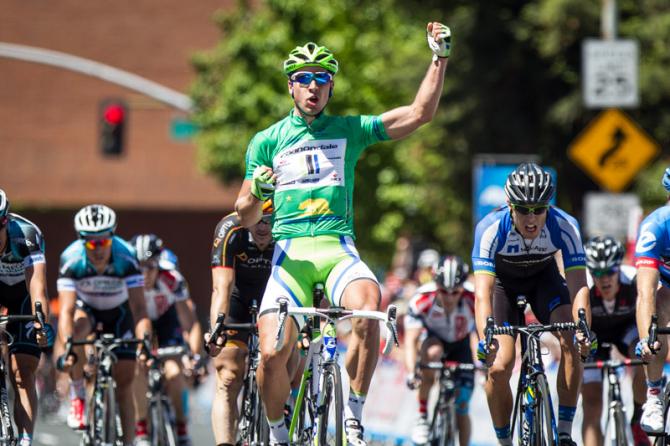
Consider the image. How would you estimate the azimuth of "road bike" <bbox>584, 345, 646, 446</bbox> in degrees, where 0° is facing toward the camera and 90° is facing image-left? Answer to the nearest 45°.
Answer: approximately 0°

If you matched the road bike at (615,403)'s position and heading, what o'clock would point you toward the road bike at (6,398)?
the road bike at (6,398) is roughly at 2 o'clock from the road bike at (615,403).

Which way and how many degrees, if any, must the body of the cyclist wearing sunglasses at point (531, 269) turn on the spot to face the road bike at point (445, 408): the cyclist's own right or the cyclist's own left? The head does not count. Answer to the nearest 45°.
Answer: approximately 180°

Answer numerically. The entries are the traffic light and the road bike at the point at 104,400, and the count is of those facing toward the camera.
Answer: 2

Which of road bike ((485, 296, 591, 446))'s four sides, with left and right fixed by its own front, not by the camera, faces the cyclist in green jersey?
right
